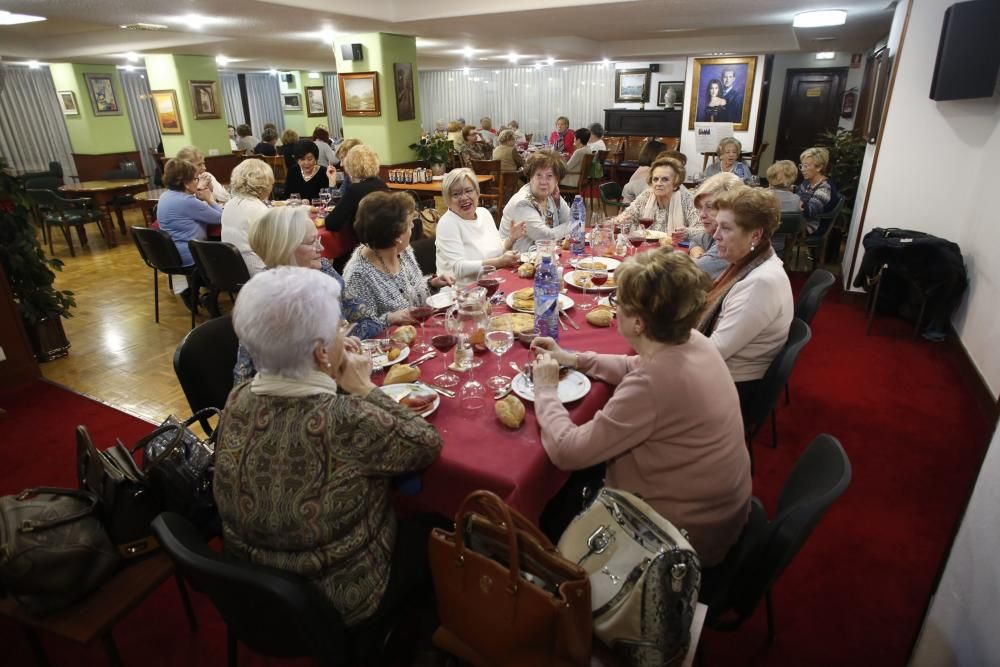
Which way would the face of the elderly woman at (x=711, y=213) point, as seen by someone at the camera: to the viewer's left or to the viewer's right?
to the viewer's left

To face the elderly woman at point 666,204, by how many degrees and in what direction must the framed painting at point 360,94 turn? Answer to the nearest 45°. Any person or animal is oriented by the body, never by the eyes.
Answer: approximately 45° to its left

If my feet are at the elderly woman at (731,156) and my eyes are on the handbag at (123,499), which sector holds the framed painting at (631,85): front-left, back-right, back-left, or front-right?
back-right

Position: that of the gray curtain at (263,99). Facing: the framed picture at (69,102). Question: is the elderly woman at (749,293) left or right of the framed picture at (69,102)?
left

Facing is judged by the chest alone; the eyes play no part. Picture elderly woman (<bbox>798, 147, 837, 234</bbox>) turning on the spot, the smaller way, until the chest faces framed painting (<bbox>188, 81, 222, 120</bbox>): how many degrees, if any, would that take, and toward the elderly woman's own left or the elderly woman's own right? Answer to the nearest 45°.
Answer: approximately 45° to the elderly woman's own right

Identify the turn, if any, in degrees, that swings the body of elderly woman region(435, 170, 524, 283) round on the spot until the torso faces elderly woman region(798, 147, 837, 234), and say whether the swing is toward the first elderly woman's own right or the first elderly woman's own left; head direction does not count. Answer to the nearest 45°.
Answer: approximately 90° to the first elderly woman's own left

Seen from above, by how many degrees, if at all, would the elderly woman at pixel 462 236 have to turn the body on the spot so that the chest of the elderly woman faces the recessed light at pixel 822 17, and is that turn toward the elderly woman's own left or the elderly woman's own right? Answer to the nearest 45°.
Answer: approximately 90° to the elderly woman's own left

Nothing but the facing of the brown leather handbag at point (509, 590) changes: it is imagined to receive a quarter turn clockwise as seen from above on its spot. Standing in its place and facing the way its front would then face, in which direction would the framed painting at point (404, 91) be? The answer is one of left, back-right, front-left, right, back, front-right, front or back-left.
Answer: front-right

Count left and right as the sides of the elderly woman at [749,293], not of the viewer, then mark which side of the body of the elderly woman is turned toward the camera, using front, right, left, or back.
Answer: left

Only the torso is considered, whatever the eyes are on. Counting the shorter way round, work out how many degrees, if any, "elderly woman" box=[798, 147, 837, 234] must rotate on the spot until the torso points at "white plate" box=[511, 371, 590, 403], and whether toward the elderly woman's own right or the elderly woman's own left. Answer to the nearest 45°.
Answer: approximately 45° to the elderly woman's own left

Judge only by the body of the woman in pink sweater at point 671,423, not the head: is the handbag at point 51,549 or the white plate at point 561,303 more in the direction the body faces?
the white plate

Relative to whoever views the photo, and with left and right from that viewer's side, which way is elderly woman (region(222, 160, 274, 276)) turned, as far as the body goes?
facing away from the viewer and to the right of the viewer

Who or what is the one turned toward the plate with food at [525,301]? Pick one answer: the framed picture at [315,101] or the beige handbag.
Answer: the framed picture
